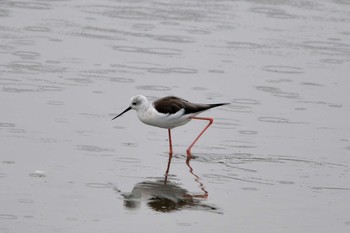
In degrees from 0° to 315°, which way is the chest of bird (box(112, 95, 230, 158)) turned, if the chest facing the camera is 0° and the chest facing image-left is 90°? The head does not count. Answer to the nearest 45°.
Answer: approximately 90°
